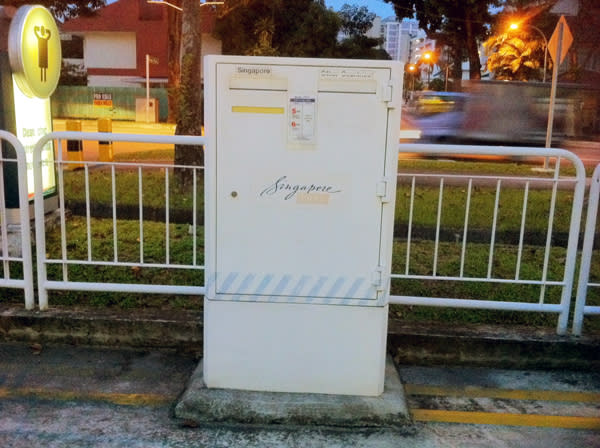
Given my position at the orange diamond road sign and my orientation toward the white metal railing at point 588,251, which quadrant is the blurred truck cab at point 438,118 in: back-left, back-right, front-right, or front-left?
back-right

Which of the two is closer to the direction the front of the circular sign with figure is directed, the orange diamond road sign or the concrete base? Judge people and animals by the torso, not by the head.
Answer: the concrete base

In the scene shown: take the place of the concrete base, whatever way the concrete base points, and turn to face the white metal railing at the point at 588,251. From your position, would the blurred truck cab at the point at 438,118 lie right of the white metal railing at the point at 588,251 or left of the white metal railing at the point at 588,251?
left

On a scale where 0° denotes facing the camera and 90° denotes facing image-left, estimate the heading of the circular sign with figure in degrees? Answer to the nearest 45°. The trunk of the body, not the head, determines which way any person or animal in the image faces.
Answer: approximately 315°

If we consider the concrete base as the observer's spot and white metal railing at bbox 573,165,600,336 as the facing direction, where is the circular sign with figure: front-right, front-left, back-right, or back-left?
back-left

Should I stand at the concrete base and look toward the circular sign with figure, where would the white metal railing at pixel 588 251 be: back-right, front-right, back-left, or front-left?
back-right

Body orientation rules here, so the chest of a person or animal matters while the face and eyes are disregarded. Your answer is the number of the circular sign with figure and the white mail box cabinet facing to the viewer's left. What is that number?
0
